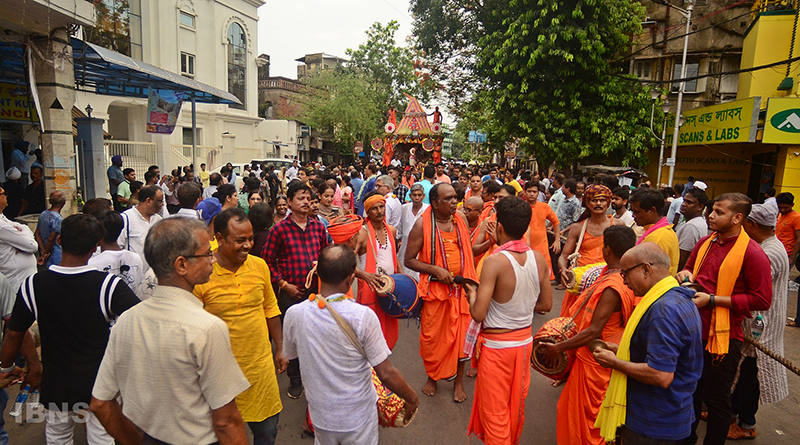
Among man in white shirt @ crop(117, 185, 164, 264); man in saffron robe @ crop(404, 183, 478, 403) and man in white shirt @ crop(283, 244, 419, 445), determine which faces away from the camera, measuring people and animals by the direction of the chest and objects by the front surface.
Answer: man in white shirt @ crop(283, 244, 419, 445)

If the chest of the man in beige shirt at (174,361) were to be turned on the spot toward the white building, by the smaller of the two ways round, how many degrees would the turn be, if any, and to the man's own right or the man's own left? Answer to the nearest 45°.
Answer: approximately 45° to the man's own left

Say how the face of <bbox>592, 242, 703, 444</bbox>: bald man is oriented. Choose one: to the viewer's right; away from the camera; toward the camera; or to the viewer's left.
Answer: to the viewer's left

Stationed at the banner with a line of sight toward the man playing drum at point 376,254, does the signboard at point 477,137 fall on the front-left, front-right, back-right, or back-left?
back-left

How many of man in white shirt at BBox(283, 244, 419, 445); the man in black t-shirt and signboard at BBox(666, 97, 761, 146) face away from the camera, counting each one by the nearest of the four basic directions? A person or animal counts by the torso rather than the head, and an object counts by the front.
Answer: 2

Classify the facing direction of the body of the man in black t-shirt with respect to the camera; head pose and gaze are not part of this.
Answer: away from the camera

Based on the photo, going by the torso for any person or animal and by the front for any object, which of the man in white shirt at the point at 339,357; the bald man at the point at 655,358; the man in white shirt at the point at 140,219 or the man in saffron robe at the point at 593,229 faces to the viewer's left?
the bald man

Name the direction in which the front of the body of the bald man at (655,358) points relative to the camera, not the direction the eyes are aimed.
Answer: to the viewer's left

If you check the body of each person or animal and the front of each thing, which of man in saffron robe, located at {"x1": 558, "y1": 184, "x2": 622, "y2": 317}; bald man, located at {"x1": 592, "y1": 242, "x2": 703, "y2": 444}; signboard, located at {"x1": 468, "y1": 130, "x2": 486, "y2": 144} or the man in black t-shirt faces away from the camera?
the man in black t-shirt

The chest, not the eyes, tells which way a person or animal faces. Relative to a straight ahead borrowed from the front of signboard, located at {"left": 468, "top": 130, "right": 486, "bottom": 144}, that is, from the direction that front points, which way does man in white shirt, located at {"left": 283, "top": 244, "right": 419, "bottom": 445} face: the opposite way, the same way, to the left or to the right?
the opposite way

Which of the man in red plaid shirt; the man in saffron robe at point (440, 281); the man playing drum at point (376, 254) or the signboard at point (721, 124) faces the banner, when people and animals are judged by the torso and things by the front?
the signboard

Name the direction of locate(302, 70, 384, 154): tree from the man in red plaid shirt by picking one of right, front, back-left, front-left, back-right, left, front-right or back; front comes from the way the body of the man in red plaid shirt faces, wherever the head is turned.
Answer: back-left

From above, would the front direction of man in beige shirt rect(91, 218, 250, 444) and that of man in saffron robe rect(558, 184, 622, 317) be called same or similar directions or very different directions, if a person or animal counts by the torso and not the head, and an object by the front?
very different directions
